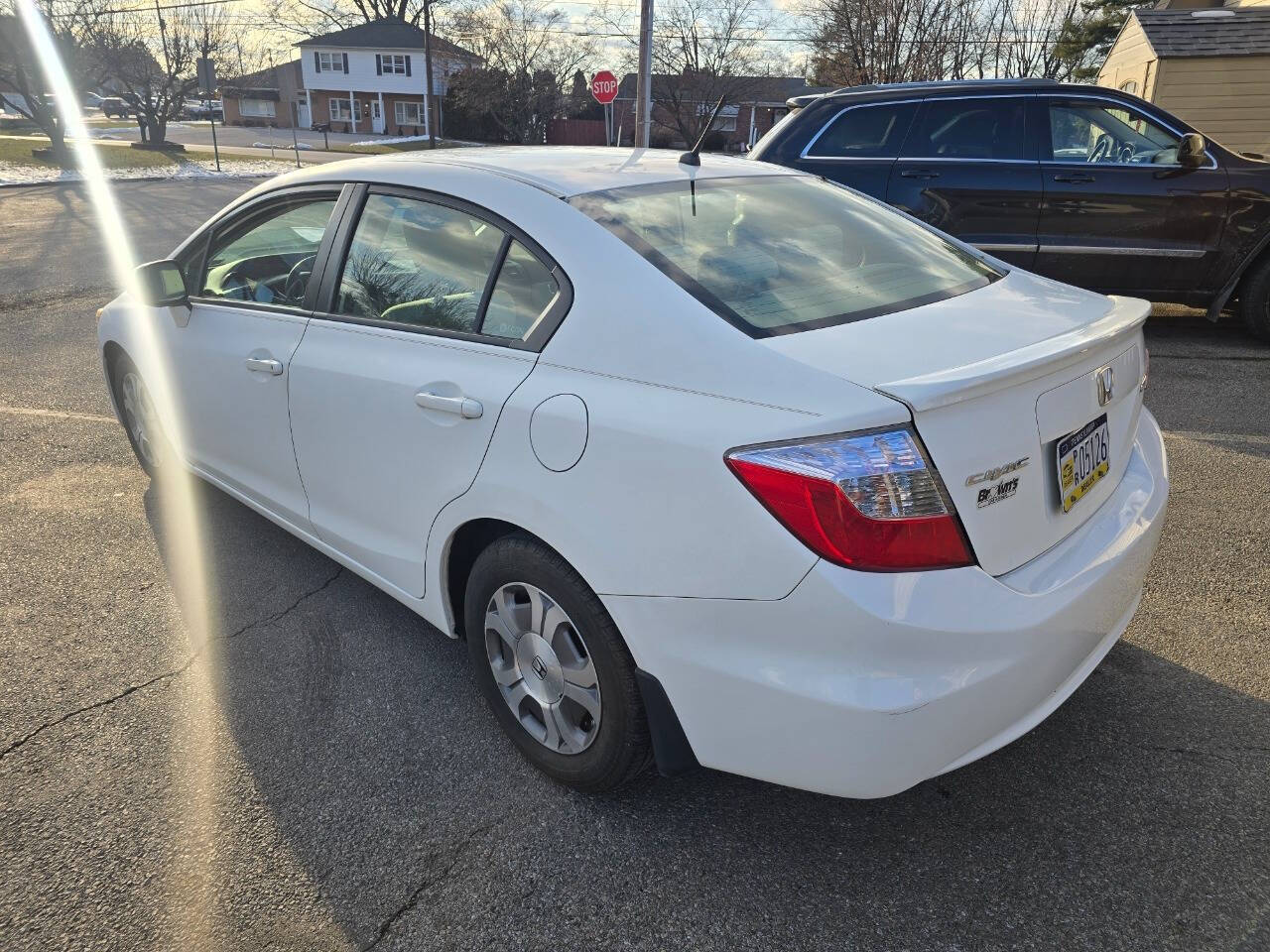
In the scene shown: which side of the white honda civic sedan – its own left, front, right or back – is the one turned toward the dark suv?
right

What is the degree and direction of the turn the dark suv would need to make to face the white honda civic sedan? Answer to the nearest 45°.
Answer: approximately 90° to its right

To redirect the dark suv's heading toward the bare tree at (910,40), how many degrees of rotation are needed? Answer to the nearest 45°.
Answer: approximately 90° to its left

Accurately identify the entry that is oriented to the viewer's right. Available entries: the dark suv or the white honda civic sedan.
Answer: the dark suv

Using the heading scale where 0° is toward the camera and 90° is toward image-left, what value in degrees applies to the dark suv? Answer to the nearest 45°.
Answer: approximately 270°

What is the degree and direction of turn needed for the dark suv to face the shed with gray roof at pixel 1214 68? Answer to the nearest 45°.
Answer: approximately 90° to its left

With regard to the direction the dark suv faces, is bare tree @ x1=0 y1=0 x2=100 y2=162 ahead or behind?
behind

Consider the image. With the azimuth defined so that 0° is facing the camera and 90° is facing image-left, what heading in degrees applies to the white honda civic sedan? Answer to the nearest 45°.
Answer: approximately 135°

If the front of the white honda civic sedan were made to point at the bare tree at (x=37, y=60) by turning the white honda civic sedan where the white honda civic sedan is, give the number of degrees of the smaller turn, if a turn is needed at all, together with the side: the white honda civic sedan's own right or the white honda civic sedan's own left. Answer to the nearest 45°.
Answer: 0° — it already faces it

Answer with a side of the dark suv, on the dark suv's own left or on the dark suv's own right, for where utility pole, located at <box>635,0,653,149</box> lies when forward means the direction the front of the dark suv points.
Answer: on the dark suv's own left

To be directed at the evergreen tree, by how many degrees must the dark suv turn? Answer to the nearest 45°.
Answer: approximately 90° to its left

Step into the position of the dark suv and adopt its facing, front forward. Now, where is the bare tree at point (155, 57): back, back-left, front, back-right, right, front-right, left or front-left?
back-left

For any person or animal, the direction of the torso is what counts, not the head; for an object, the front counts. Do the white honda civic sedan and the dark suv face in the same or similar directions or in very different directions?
very different directions
